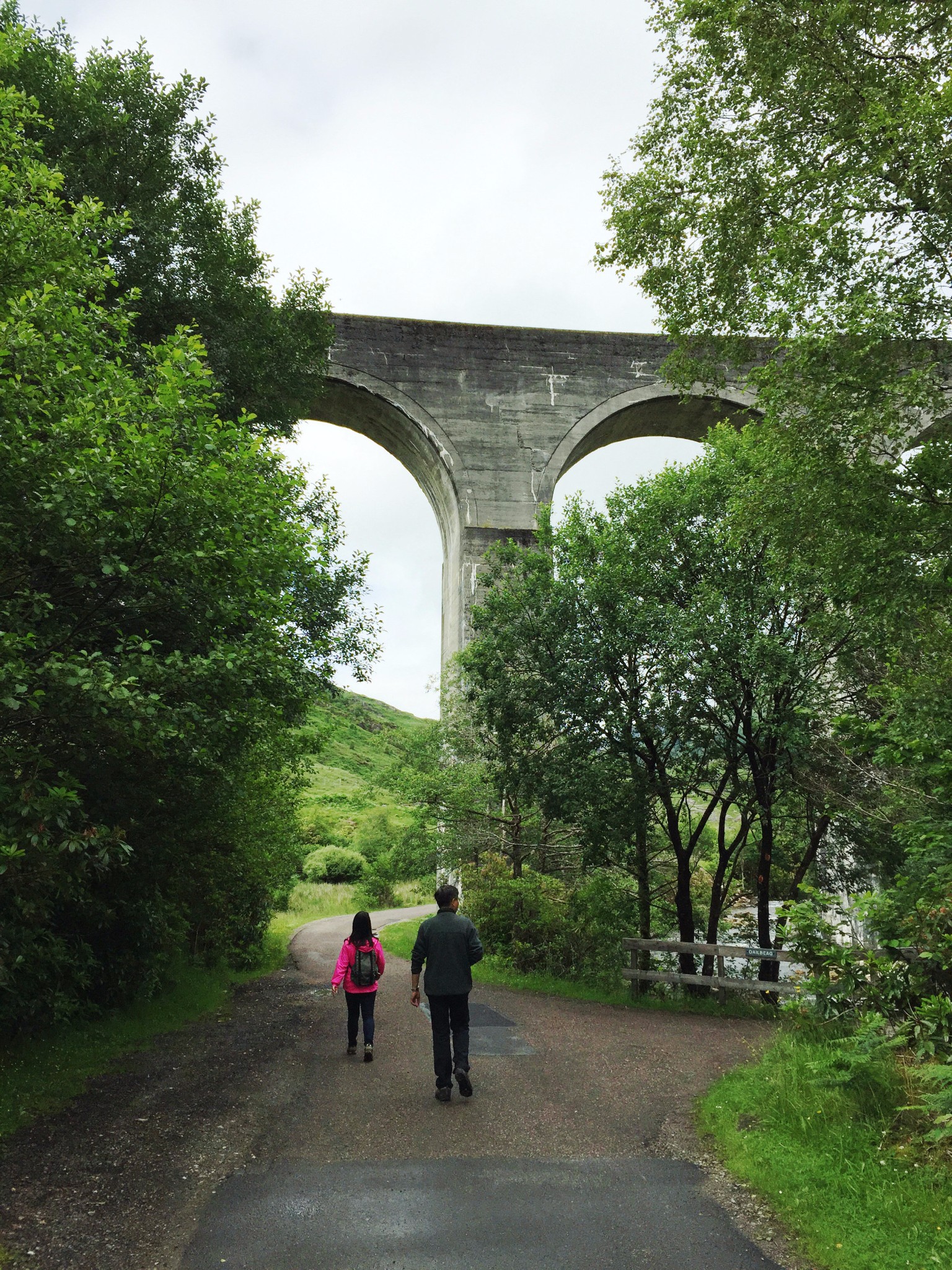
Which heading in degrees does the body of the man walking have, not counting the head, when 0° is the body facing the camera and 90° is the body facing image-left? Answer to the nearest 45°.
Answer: approximately 180°

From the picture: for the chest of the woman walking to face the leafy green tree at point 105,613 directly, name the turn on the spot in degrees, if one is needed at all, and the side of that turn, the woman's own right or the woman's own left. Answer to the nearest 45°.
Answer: approximately 135° to the woman's own left

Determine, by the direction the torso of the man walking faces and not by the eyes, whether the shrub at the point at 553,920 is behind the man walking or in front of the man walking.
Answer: in front

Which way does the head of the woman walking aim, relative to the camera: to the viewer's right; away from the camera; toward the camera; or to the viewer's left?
away from the camera

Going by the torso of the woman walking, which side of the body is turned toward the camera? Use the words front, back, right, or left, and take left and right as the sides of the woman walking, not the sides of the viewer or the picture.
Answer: back

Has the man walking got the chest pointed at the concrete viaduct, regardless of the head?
yes

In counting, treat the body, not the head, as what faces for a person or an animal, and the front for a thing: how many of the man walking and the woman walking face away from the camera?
2

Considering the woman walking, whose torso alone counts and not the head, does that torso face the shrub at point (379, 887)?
yes

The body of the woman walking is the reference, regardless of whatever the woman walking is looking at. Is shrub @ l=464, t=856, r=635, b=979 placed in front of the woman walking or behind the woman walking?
in front
